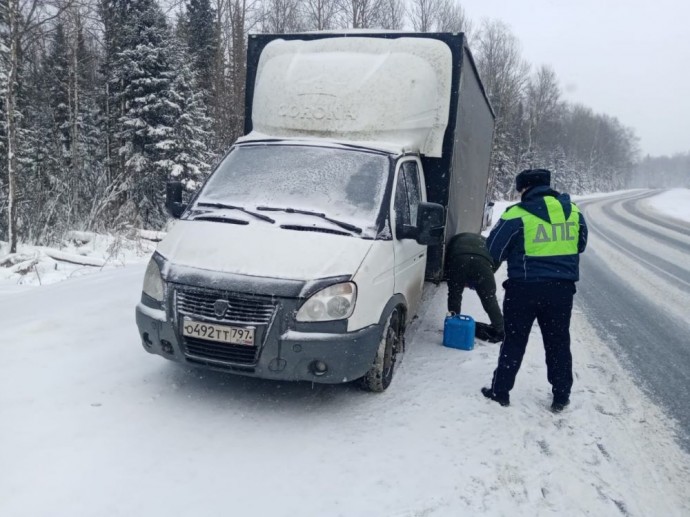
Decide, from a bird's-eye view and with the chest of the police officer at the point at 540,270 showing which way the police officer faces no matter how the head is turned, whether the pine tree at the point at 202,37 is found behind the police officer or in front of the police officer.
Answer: in front

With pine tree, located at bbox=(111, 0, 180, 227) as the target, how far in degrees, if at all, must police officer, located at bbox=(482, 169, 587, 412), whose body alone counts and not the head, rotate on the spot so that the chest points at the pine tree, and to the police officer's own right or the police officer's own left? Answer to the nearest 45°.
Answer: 0° — they already face it

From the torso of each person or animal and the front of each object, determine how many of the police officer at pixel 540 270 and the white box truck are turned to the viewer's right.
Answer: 0

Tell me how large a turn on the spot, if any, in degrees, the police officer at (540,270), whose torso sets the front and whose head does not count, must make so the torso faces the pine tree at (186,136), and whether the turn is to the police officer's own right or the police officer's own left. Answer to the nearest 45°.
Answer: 0° — they already face it

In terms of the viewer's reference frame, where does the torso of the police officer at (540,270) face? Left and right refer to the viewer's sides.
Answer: facing away from the viewer and to the left of the viewer

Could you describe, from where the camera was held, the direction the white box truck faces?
facing the viewer and to the left of the viewer

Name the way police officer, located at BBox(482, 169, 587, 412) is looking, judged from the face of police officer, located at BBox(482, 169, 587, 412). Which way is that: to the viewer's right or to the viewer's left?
to the viewer's left

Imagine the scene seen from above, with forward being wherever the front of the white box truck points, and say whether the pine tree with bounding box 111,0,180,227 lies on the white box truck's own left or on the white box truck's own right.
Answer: on the white box truck's own right
